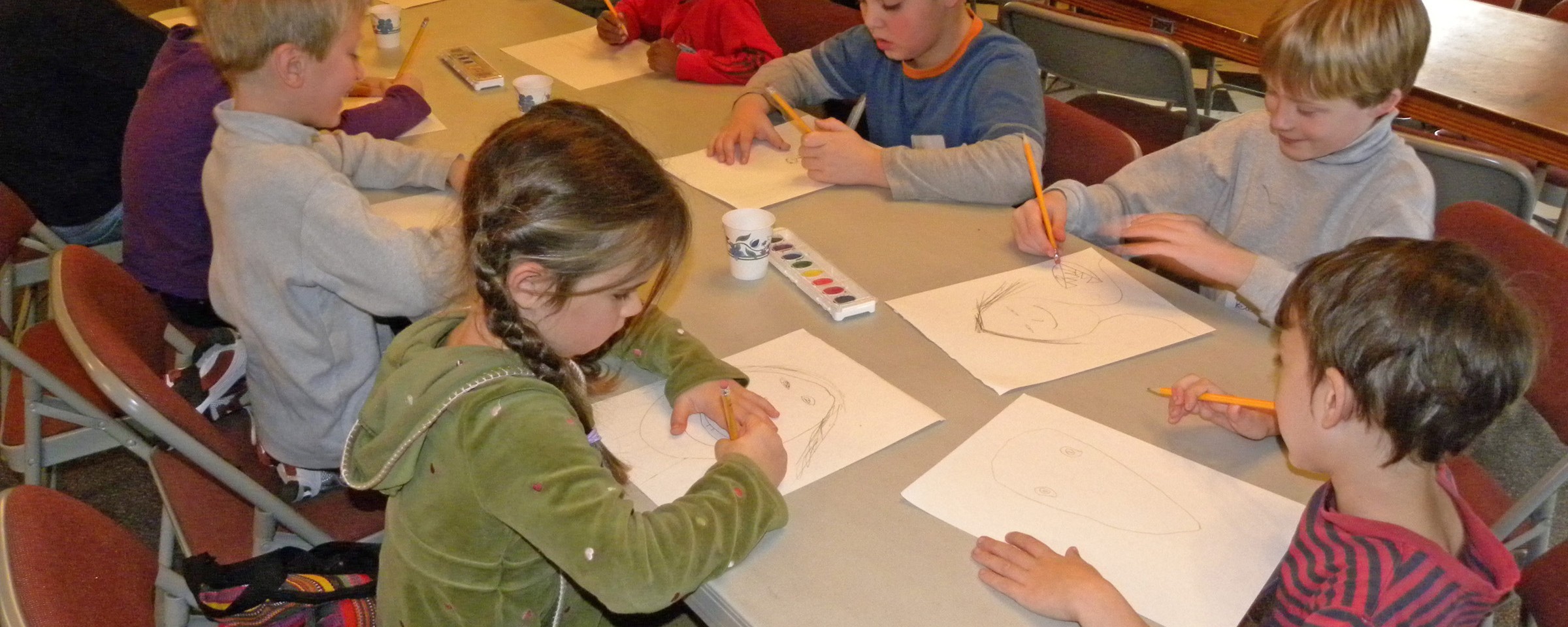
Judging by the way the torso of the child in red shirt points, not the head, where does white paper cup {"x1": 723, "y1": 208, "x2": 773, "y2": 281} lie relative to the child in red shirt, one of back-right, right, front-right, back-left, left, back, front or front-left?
front-left

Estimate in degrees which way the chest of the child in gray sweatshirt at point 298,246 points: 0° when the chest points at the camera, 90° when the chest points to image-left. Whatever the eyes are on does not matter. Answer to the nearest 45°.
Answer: approximately 225°

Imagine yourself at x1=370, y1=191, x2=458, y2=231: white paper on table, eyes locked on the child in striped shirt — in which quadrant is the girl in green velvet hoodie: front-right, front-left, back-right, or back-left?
front-right

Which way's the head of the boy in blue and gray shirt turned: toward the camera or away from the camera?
toward the camera

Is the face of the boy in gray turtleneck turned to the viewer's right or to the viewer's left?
to the viewer's left

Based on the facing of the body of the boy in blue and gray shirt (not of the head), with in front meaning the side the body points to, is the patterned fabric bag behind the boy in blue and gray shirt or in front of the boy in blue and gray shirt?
in front

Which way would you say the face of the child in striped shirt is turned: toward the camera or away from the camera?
away from the camera

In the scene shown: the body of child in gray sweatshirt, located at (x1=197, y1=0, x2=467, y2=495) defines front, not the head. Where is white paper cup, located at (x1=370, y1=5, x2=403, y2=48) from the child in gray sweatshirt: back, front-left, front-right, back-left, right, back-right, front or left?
front-left

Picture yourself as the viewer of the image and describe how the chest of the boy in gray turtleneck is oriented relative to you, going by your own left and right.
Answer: facing the viewer and to the left of the viewer
